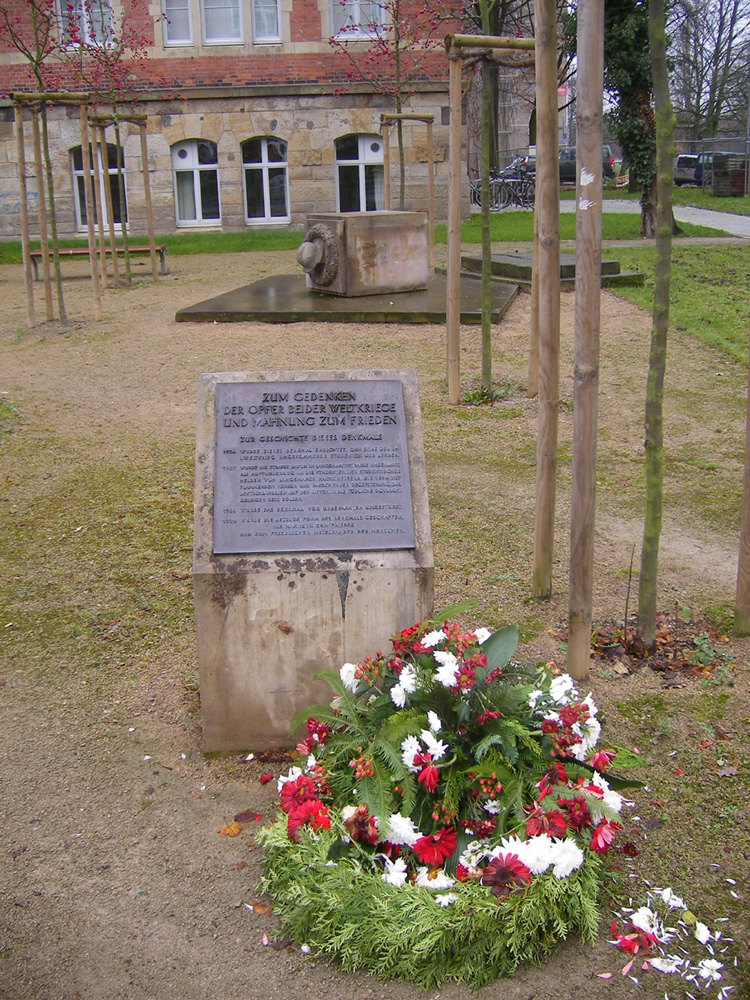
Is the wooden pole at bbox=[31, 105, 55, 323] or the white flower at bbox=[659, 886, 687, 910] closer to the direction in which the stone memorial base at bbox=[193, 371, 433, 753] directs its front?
the white flower

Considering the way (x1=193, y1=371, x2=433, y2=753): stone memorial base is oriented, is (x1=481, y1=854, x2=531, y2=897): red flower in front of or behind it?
in front

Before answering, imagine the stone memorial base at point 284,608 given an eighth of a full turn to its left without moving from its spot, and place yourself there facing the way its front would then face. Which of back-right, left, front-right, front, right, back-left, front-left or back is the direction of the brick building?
back-left

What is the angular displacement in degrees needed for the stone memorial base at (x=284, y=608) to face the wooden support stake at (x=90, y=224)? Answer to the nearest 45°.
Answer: approximately 180°

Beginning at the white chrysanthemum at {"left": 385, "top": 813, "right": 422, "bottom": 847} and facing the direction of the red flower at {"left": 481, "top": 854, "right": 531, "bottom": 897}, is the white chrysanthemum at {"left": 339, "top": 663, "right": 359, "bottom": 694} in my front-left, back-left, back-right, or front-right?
back-left

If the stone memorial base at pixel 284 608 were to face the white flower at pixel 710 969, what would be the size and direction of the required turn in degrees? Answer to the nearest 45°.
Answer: approximately 45° to its left

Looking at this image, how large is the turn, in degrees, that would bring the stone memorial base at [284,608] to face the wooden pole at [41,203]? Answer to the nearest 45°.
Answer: approximately 180°

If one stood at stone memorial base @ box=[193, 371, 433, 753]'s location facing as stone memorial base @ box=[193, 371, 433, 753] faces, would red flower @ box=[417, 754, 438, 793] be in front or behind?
in front

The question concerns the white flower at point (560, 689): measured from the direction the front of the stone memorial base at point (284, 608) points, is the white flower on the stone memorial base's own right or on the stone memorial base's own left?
on the stone memorial base's own left

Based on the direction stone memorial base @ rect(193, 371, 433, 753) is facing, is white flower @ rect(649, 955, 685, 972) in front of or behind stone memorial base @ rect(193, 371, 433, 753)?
in front

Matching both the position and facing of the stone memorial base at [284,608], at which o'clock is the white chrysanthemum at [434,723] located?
The white chrysanthemum is roughly at 11 o'clock from the stone memorial base.

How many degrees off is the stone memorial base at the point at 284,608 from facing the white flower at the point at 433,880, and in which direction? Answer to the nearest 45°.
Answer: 0° — it already faces it

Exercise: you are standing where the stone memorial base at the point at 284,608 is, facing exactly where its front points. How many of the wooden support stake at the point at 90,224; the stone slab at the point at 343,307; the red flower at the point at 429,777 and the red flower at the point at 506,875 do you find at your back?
2

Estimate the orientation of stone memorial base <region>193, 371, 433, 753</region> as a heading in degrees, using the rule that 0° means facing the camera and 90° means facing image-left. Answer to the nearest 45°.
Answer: approximately 0°

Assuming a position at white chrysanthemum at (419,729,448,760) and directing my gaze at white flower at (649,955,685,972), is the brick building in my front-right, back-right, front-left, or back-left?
back-left
